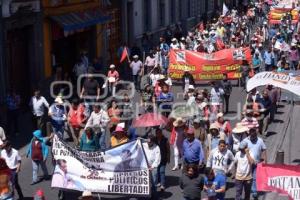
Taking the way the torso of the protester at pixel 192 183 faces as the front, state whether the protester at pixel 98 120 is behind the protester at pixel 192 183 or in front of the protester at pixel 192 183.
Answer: behind

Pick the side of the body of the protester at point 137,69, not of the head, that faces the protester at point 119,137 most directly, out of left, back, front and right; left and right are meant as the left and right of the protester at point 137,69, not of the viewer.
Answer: front

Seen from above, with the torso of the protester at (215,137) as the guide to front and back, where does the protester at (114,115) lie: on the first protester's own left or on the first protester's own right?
on the first protester's own right

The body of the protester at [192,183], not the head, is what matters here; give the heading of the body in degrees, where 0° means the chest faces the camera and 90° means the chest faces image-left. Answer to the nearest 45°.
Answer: approximately 0°

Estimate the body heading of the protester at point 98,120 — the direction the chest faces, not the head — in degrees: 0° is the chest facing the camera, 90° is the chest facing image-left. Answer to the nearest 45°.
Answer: approximately 45°

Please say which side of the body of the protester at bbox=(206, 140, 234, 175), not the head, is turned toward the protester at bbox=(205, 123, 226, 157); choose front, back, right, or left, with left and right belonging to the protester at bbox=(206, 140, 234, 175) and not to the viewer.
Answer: back

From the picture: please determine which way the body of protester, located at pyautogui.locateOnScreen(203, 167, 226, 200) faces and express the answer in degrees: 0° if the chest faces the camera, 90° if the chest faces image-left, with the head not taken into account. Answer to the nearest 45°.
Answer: approximately 45°

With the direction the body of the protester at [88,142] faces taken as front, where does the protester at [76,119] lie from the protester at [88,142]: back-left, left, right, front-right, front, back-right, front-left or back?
back

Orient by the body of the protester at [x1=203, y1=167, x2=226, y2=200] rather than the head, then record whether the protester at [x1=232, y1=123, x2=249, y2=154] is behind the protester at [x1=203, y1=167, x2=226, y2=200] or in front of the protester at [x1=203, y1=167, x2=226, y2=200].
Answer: behind

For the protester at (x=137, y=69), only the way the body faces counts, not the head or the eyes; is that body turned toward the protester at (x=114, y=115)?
yes
